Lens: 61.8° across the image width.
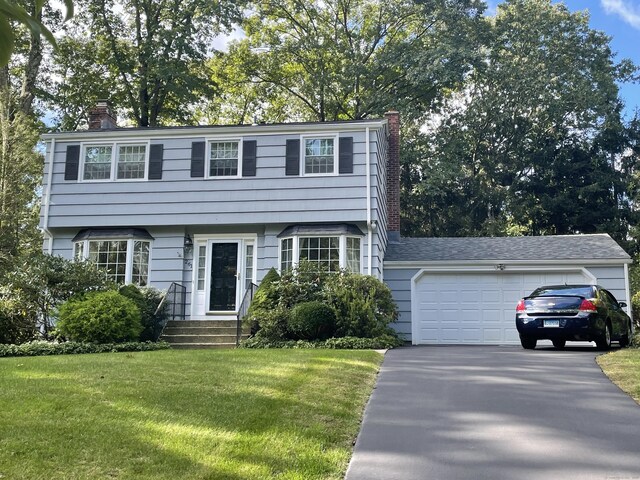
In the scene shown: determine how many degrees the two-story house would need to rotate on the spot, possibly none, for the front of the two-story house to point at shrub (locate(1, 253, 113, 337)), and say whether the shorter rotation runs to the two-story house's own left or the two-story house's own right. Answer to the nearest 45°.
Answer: approximately 45° to the two-story house's own right

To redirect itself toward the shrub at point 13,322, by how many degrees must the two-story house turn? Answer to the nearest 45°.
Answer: approximately 45° to its right

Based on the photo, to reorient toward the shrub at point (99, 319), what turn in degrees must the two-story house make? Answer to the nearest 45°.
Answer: approximately 45° to its right

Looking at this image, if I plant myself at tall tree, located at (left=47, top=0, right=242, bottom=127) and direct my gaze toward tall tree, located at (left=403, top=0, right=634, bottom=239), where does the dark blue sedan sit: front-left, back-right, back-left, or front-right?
front-right

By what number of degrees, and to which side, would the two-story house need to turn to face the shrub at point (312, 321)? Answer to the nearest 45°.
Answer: approximately 45° to its left

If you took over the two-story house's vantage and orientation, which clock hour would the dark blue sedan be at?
The dark blue sedan is roughly at 10 o'clock from the two-story house.

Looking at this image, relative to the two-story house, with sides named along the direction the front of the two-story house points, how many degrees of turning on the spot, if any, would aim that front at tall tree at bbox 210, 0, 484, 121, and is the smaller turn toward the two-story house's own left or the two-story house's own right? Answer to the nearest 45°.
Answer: approximately 180°

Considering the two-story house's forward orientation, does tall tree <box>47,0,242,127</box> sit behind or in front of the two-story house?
behind

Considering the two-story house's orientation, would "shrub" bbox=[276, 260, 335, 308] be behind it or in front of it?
in front

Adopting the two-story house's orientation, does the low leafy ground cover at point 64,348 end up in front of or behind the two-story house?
in front

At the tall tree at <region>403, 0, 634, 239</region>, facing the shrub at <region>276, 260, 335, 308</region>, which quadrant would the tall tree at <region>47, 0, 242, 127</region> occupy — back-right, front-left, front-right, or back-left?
front-right

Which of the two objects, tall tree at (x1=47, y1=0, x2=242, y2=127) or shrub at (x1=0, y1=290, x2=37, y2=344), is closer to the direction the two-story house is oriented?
the shrub

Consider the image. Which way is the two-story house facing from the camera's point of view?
toward the camera

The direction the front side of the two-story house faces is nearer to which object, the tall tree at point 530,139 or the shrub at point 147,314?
the shrub

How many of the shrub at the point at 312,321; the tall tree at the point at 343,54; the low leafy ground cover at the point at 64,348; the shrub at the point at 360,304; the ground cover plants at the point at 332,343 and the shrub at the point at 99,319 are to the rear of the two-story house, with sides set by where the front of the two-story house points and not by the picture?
1

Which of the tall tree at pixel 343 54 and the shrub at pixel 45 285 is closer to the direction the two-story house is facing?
the shrub

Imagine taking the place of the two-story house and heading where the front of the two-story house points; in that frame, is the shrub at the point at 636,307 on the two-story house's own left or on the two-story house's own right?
on the two-story house's own left

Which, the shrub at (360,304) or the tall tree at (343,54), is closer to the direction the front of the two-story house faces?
the shrub
